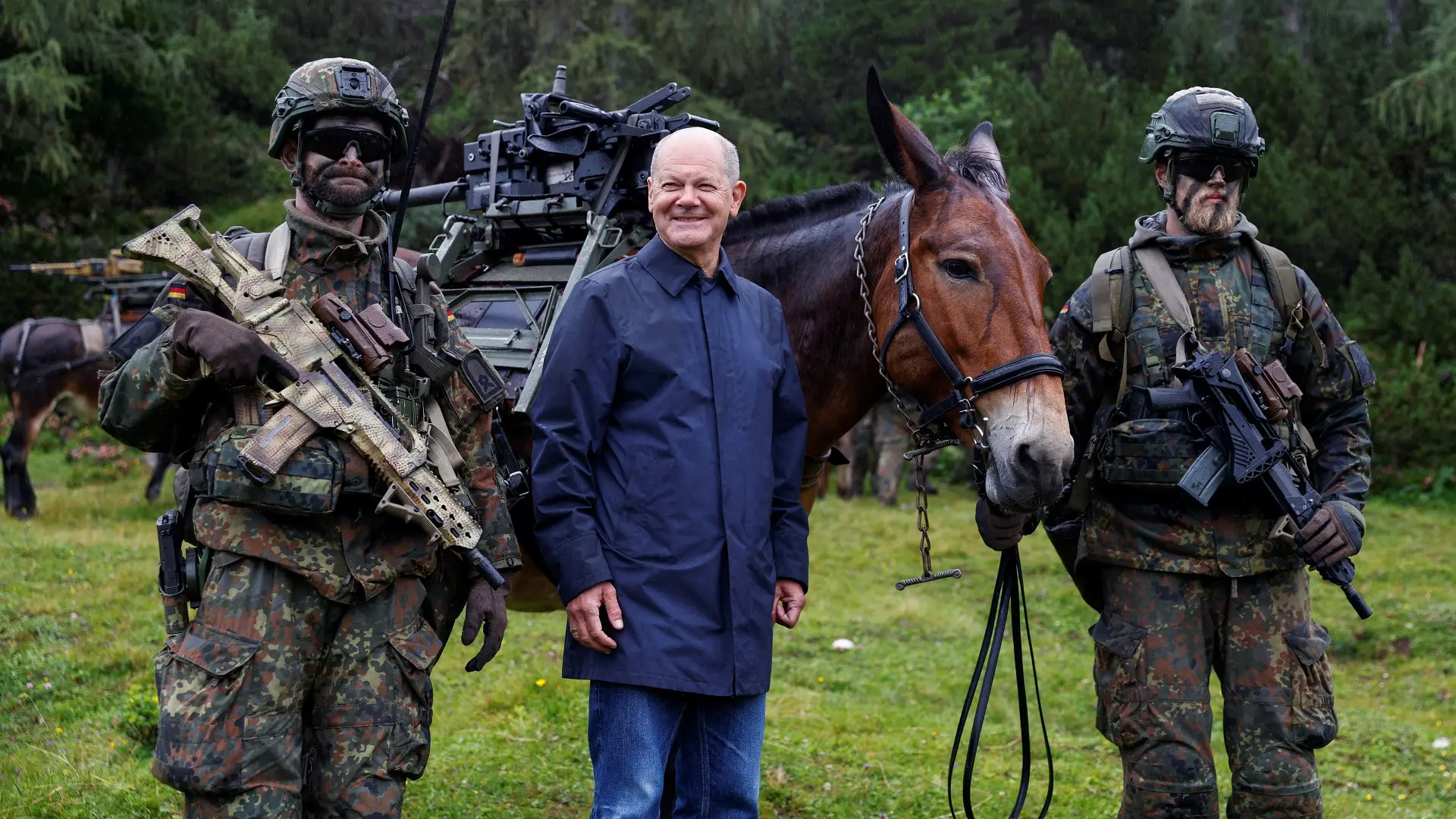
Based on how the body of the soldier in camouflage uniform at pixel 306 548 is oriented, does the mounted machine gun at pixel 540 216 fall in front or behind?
behind

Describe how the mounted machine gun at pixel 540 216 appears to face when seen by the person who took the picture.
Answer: facing to the left of the viewer

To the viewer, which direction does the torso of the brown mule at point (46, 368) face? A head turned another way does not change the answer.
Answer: to the viewer's right

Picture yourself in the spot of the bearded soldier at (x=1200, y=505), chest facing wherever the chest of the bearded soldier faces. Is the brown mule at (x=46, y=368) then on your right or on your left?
on your right
